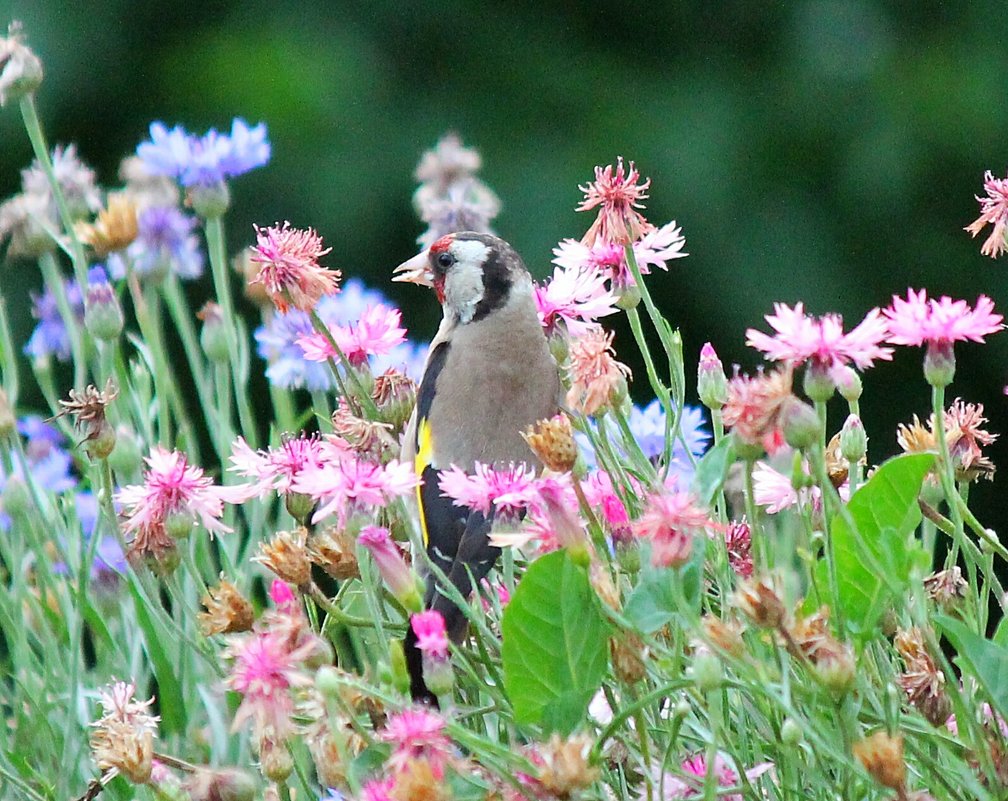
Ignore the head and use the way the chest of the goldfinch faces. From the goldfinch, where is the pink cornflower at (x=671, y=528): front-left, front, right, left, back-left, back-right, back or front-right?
back-left

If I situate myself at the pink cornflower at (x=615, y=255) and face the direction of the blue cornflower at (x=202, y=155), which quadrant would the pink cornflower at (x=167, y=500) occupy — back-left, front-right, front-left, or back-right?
front-left
